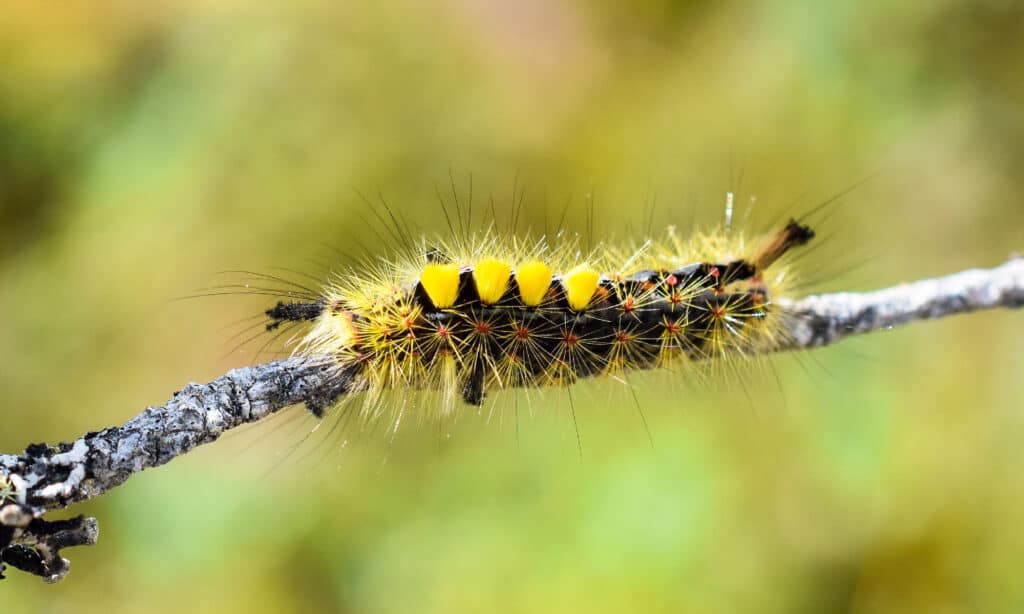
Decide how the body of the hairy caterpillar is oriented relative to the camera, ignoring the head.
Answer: to the viewer's left
